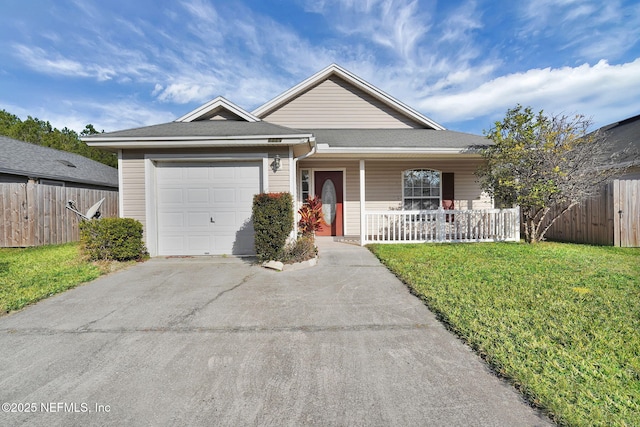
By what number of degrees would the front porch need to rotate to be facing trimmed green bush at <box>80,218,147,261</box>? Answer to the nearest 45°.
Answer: approximately 45° to its right

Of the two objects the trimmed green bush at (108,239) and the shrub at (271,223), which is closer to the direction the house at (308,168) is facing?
the shrub

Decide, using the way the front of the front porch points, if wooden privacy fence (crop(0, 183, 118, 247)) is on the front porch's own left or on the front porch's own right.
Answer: on the front porch's own right

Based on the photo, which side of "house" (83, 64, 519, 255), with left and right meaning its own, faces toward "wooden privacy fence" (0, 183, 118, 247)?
right

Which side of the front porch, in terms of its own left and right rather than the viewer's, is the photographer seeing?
front

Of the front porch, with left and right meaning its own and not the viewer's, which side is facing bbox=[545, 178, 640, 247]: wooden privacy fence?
left

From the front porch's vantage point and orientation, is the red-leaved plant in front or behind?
in front

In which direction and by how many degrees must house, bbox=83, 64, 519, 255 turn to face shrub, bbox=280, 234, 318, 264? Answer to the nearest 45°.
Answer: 0° — it already faces it

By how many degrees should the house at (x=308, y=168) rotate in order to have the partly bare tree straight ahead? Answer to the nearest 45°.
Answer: approximately 90° to its left

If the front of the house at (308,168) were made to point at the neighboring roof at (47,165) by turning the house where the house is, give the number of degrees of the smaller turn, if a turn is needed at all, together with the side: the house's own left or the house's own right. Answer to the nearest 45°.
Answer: approximately 135° to the house's own right

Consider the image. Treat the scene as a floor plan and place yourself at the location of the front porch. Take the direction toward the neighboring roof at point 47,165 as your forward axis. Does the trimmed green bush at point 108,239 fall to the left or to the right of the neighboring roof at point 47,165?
left

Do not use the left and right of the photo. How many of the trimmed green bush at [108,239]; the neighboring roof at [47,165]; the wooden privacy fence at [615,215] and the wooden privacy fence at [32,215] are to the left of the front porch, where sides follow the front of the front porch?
1
